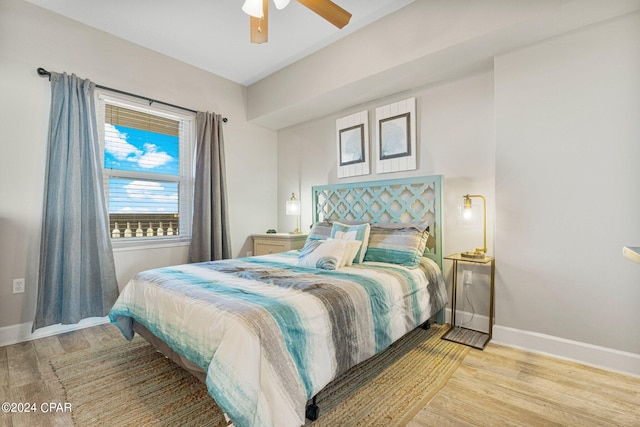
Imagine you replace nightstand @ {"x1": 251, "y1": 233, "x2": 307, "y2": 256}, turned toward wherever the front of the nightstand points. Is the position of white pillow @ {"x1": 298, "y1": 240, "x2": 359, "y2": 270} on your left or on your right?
on your left

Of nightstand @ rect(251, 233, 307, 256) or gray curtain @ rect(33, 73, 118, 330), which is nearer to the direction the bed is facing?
the gray curtain

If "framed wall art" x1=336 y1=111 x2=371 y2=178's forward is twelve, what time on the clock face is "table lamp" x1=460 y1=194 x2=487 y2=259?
The table lamp is roughly at 9 o'clock from the framed wall art.

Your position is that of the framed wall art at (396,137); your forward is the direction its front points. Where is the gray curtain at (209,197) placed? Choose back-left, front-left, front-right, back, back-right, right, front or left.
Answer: front-right

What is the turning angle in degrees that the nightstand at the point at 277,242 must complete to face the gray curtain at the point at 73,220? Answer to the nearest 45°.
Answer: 0° — it already faces it

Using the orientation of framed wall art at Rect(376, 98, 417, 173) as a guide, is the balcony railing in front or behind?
in front

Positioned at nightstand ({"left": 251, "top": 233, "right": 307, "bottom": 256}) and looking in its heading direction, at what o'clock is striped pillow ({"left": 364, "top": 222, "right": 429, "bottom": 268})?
The striped pillow is roughly at 9 o'clock from the nightstand.

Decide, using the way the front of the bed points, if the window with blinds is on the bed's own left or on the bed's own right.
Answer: on the bed's own right

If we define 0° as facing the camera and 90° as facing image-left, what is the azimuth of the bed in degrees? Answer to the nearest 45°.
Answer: approximately 45°

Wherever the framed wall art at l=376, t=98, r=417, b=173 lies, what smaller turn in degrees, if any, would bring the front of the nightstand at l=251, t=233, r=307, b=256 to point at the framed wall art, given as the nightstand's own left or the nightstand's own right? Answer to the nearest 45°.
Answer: approximately 90° to the nightstand's own left

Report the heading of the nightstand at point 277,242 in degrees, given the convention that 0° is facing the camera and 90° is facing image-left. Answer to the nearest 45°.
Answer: approximately 45°

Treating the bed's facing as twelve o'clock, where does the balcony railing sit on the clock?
The balcony railing is roughly at 3 o'clock from the bed.

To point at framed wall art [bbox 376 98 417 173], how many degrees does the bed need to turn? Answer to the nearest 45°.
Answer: approximately 180°

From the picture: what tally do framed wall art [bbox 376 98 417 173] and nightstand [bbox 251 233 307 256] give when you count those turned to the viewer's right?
0

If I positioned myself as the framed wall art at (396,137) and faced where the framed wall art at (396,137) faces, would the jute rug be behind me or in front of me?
in front
